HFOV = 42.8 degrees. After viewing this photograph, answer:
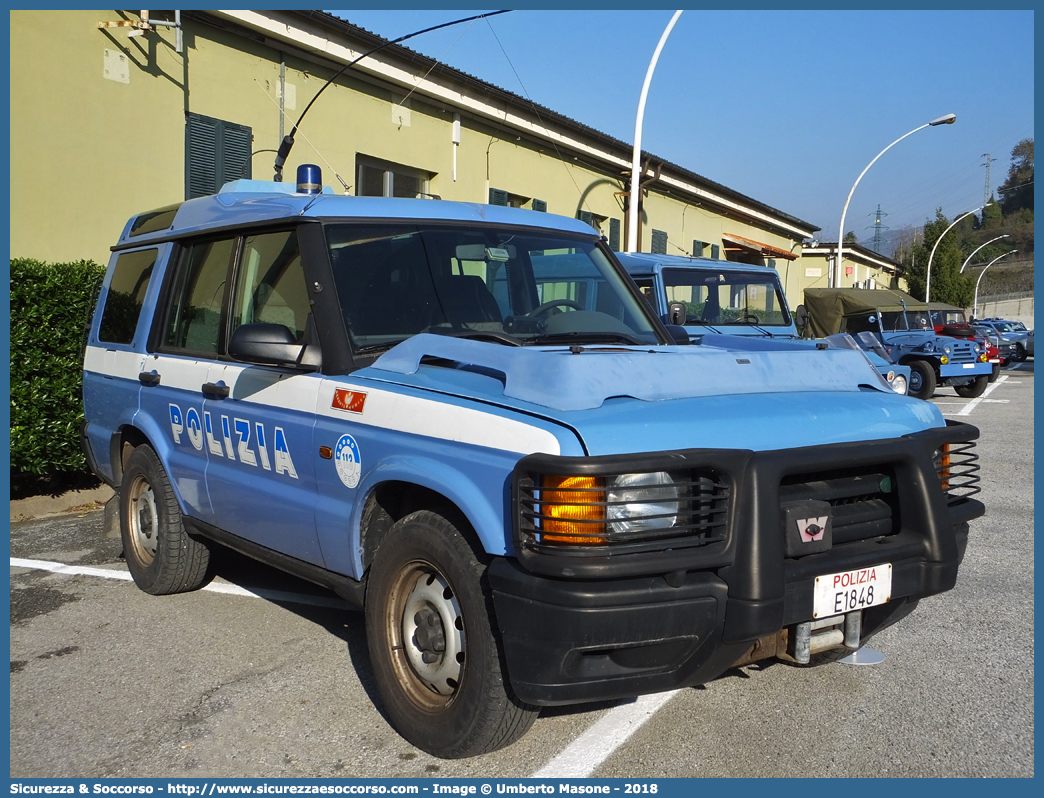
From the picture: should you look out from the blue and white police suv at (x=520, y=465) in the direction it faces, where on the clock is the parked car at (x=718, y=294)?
The parked car is roughly at 8 o'clock from the blue and white police suv.

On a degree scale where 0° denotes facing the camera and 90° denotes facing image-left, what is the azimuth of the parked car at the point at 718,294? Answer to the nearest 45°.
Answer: approximately 315°

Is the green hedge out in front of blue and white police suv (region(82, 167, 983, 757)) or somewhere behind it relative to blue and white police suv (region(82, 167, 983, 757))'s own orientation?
behind

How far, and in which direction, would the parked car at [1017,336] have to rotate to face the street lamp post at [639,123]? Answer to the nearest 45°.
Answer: approximately 45° to its right

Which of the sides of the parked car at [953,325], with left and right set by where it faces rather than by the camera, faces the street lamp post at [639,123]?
right

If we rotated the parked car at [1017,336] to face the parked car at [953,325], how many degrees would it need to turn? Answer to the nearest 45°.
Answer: approximately 45° to its right

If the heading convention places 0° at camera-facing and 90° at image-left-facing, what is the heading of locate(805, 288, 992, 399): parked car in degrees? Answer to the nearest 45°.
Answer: approximately 315°

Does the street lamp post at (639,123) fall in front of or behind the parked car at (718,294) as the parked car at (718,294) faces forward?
behind
